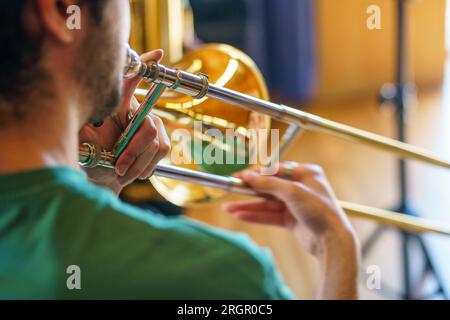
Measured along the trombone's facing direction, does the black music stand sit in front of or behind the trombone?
in front

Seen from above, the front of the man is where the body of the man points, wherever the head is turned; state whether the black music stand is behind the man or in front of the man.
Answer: in front

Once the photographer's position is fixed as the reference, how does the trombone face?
facing away from the viewer and to the right of the viewer

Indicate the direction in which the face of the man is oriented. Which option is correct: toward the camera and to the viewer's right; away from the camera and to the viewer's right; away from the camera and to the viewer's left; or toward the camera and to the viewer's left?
away from the camera and to the viewer's right

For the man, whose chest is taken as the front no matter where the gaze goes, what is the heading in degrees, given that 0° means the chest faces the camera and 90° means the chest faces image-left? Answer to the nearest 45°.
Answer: approximately 225°
